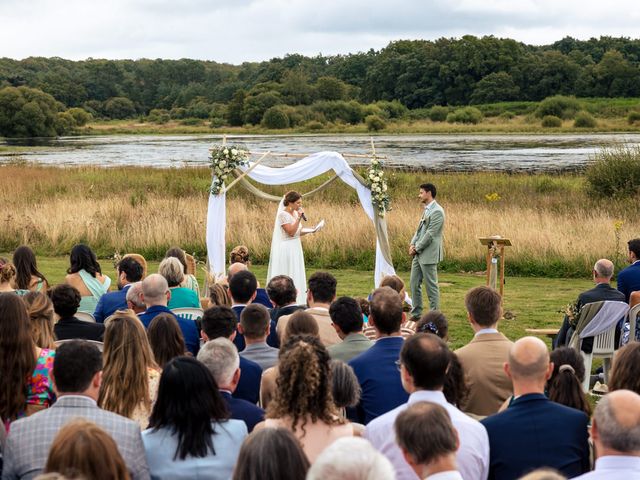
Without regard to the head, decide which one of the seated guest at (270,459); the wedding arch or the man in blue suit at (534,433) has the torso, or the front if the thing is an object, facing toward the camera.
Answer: the wedding arch

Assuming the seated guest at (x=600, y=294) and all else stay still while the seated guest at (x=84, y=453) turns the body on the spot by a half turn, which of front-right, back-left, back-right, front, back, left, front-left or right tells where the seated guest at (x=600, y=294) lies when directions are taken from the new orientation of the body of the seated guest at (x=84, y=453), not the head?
back-left

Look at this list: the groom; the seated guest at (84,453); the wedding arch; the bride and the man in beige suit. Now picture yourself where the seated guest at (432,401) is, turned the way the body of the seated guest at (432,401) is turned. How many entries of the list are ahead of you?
4

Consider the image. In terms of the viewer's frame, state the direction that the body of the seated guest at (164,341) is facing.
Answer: away from the camera

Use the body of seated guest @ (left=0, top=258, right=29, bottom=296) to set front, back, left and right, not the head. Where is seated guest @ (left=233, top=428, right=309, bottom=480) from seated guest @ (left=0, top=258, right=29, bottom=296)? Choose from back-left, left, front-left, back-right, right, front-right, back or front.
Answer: back-right

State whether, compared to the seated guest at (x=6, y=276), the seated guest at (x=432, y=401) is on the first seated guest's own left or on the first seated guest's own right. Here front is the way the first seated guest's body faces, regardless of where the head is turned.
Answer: on the first seated guest's own right

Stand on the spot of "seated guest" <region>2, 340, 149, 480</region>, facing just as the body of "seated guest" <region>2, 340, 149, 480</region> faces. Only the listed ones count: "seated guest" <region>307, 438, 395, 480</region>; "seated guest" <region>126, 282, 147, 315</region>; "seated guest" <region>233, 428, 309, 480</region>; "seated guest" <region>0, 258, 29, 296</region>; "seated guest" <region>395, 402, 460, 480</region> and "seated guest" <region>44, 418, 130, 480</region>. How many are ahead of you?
2

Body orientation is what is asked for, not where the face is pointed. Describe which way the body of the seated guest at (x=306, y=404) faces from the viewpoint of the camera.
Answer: away from the camera

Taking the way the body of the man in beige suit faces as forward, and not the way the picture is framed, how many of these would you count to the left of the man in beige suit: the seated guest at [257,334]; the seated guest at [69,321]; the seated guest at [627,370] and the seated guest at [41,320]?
3

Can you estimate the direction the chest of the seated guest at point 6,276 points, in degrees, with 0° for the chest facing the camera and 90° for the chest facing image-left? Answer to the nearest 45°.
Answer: approximately 225°

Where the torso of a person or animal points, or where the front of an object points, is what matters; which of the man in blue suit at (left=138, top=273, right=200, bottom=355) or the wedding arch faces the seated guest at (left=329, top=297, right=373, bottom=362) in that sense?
the wedding arch

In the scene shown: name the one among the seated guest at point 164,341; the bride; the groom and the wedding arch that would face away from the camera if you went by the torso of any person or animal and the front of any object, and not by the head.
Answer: the seated guest

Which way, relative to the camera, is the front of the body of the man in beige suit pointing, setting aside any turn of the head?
away from the camera

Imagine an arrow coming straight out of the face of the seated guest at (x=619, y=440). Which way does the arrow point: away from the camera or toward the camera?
away from the camera

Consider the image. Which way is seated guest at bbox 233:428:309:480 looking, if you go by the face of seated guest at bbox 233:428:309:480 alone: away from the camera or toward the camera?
away from the camera

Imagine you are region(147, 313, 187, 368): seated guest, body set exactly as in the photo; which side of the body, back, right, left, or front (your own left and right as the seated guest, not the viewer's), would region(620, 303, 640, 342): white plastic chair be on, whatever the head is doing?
right

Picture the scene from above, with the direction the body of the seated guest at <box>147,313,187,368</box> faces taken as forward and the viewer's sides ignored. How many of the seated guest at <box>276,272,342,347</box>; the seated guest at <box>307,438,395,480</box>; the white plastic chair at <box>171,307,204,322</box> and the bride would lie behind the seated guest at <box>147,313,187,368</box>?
1

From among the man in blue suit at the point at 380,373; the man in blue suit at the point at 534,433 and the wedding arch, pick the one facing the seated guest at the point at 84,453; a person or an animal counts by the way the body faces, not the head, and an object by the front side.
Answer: the wedding arch

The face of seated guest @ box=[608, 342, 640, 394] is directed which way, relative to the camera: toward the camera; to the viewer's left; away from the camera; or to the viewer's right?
away from the camera

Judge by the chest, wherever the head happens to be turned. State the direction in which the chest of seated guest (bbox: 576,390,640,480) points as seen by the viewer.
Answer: away from the camera

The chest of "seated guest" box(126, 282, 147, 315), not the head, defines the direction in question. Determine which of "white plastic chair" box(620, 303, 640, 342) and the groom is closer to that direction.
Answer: the groom

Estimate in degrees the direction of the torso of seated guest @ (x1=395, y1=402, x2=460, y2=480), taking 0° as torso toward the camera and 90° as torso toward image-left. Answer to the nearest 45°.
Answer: approximately 180°

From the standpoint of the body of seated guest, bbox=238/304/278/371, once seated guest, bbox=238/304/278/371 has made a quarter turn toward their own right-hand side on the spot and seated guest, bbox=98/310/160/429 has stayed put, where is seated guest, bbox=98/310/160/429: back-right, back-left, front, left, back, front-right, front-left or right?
back-right
